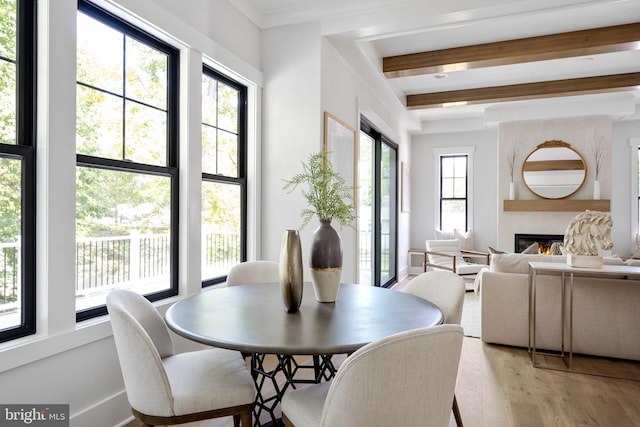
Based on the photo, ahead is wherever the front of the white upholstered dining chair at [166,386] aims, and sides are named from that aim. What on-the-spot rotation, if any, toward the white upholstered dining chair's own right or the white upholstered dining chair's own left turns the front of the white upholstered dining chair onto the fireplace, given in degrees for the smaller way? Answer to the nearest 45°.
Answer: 0° — it already faces it

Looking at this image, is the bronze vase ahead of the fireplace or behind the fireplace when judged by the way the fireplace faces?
ahead

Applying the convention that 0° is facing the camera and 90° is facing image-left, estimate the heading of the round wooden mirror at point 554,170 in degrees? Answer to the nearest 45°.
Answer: approximately 0°

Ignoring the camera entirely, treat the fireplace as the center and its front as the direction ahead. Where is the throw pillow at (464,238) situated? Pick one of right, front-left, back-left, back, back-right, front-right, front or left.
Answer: right

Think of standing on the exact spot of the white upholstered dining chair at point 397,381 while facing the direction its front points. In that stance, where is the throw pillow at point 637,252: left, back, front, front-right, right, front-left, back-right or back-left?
right

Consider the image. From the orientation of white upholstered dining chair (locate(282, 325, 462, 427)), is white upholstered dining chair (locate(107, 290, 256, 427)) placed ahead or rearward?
ahead

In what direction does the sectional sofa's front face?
away from the camera

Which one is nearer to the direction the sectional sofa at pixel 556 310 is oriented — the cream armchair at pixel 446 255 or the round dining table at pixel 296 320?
the cream armchair

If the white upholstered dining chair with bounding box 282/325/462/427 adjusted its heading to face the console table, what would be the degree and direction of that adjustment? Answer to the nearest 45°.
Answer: approximately 90° to its right

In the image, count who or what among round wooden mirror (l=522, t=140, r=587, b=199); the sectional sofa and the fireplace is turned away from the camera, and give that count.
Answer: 1

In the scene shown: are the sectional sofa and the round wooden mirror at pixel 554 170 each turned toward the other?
yes

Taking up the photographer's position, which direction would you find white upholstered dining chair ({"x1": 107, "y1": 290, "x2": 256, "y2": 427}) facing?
facing away from the viewer and to the right of the viewer

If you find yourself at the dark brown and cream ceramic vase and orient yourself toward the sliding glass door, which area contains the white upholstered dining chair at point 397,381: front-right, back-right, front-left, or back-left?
back-right
